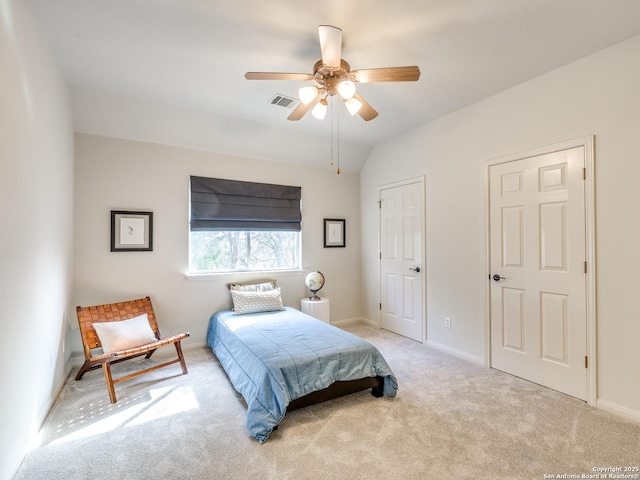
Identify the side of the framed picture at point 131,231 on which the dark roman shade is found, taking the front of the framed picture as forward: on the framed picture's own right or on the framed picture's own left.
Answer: on the framed picture's own left

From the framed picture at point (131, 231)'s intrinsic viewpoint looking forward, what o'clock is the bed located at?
The bed is roughly at 11 o'clock from the framed picture.

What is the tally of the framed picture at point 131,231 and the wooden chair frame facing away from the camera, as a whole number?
0

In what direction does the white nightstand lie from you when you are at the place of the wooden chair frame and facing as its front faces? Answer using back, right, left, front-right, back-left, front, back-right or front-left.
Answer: front-left

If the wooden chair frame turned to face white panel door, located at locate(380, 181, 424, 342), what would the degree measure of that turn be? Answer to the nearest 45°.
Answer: approximately 45° to its left

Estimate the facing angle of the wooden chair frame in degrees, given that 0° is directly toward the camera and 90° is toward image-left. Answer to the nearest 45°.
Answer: approximately 315°

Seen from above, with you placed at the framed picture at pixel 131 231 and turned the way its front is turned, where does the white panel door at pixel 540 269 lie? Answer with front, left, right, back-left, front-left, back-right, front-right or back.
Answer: front-left

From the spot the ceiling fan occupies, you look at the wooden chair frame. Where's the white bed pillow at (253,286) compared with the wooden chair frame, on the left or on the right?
right

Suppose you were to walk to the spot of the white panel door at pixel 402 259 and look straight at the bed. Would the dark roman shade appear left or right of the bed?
right

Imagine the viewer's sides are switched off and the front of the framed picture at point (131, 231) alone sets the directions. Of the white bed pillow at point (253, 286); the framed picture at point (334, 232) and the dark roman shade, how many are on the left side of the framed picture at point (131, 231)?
3

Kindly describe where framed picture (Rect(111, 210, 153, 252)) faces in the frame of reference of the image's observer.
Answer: facing the viewer

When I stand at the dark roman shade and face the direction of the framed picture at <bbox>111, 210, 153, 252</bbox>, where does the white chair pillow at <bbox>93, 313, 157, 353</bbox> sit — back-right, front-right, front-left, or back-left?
front-left

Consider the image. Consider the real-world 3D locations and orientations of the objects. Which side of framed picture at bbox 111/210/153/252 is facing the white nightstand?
left

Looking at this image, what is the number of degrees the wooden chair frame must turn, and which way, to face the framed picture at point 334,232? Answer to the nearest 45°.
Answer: approximately 45° to its left

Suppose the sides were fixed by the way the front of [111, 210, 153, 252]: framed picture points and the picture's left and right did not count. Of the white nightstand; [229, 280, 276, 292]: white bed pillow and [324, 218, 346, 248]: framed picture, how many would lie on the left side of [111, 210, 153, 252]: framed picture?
3
